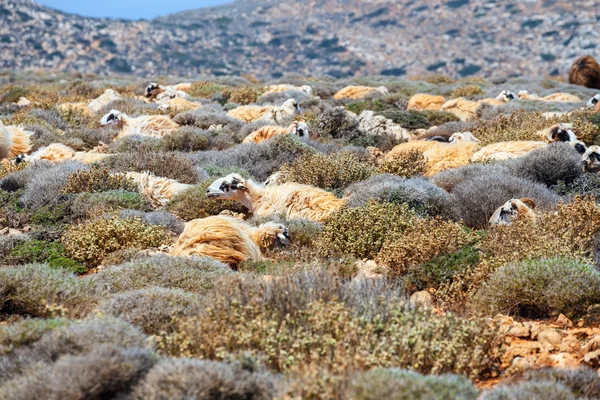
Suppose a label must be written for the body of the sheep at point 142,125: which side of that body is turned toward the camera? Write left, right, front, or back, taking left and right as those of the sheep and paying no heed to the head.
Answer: left

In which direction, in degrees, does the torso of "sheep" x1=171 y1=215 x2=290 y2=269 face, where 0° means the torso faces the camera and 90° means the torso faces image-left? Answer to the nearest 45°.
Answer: approximately 270°

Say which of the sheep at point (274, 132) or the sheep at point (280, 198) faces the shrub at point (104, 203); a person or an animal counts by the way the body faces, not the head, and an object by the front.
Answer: the sheep at point (280, 198)

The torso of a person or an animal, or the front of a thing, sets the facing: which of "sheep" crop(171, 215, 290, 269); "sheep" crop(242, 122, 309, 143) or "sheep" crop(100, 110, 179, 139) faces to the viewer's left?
"sheep" crop(100, 110, 179, 139)

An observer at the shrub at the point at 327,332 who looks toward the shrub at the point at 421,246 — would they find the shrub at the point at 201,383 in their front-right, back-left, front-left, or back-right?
back-left

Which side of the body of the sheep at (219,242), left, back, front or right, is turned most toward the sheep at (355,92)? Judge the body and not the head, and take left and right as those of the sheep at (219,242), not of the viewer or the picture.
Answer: left

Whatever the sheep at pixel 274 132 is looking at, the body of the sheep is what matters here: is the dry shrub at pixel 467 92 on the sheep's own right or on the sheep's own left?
on the sheep's own left

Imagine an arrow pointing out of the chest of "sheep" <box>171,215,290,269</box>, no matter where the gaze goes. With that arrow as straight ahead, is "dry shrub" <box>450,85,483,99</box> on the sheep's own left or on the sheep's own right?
on the sheep's own left

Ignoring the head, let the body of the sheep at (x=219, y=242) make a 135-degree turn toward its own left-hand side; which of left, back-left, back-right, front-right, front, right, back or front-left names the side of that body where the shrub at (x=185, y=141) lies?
front-right

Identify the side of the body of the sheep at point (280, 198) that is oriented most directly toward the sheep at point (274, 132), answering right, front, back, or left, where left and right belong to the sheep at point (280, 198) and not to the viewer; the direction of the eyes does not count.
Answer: right

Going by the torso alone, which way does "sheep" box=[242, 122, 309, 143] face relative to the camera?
to the viewer's right

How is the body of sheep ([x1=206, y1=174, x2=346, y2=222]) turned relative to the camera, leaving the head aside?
to the viewer's left
